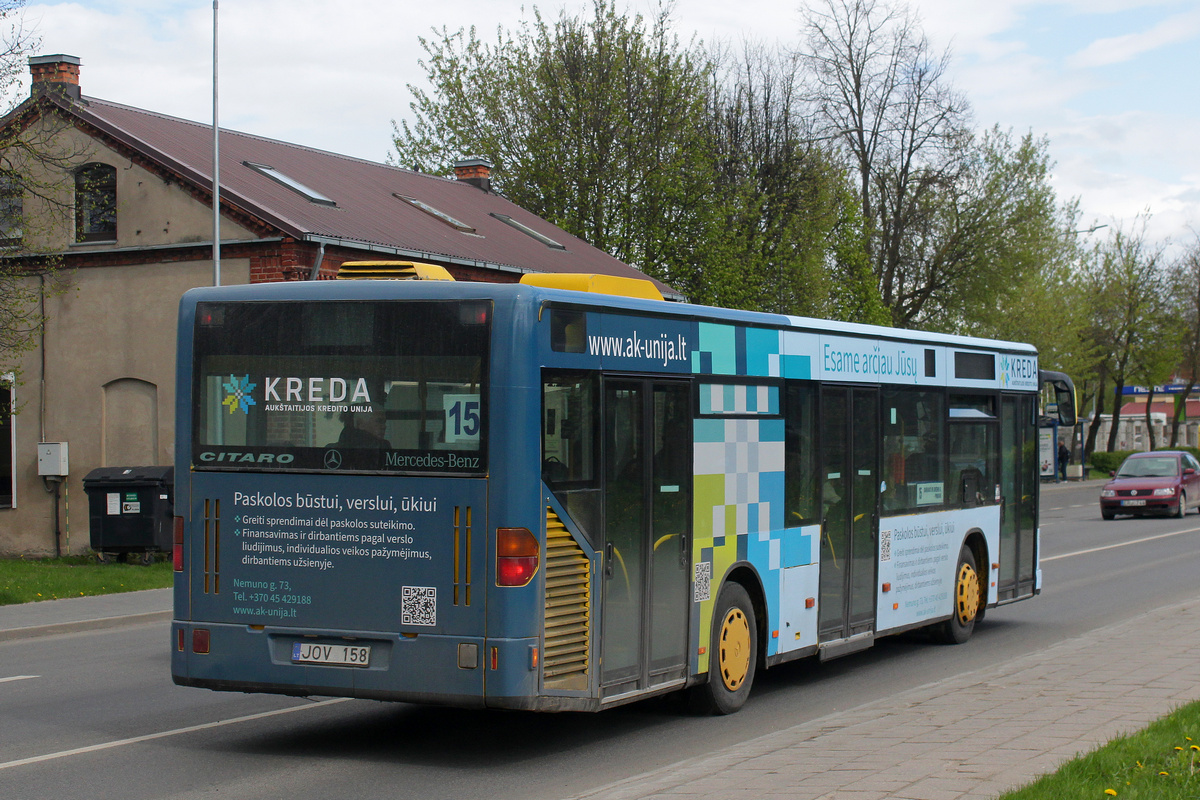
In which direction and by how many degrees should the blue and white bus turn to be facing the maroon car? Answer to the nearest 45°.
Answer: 0° — it already faces it

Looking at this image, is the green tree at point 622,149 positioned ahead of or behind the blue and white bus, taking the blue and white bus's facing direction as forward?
ahead

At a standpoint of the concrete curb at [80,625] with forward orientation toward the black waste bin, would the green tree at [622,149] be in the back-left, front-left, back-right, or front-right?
front-right

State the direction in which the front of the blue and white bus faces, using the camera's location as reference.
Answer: facing away from the viewer and to the right of the viewer

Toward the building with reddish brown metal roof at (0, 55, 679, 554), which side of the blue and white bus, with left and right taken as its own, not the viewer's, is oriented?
left

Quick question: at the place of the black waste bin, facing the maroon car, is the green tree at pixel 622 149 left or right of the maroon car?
left

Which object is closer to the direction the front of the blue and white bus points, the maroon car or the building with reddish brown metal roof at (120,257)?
the maroon car

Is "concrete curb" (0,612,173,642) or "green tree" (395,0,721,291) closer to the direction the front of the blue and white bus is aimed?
the green tree

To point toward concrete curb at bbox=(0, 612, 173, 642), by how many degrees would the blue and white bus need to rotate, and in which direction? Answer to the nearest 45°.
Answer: approximately 90° to its left

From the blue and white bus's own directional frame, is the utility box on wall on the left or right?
on its left

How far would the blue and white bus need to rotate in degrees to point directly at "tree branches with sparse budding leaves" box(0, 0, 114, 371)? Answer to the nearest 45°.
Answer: approximately 90° to its left

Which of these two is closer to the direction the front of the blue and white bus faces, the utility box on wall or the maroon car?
the maroon car
